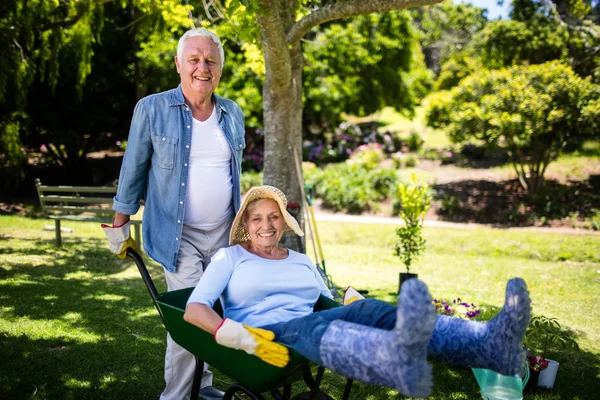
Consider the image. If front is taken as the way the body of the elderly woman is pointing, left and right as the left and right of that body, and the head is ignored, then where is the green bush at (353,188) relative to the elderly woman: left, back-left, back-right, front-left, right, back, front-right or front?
back-left

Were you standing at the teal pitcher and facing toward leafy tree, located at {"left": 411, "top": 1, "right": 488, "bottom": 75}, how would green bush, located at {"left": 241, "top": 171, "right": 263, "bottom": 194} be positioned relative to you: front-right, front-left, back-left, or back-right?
front-left

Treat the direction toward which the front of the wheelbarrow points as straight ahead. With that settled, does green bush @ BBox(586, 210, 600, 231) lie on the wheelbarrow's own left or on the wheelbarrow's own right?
on the wheelbarrow's own left

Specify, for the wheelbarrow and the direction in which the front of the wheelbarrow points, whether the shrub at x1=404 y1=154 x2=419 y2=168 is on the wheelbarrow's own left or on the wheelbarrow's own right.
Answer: on the wheelbarrow's own left

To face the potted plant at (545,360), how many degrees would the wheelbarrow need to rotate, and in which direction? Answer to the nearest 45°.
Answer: approximately 90° to its left

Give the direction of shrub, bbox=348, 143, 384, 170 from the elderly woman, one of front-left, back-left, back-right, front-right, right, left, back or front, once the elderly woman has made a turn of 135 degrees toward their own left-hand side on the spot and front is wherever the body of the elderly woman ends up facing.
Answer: front

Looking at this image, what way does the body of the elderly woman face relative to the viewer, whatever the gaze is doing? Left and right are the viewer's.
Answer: facing the viewer and to the right of the viewer

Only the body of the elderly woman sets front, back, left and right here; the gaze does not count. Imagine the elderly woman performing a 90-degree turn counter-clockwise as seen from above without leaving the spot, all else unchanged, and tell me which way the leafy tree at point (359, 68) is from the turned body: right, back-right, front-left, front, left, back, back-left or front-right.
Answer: front-left

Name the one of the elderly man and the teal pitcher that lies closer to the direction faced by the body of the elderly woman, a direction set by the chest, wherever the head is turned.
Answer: the teal pitcher

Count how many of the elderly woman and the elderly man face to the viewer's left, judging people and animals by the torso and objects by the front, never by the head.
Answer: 0

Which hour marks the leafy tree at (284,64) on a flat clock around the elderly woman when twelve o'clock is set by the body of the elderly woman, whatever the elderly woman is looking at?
The leafy tree is roughly at 7 o'clock from the elderly woman.

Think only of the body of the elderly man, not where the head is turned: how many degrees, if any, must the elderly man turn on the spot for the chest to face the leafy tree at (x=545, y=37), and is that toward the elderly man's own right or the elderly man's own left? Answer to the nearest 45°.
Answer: approximately 90° to the elderly man's own left

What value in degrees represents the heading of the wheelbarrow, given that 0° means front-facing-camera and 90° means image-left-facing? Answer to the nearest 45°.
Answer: approximately 315°

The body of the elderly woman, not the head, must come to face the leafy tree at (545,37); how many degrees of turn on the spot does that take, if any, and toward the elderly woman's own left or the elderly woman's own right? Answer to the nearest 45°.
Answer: approximately 135° to the elderly woman's own left

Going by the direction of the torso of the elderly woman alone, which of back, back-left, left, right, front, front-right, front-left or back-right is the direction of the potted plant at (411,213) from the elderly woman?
back-left

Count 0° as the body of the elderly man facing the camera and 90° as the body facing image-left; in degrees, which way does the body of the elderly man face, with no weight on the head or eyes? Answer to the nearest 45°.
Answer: approximately 315°

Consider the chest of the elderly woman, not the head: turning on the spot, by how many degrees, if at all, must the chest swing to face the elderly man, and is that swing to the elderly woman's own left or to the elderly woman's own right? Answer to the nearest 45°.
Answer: approximately 180°
